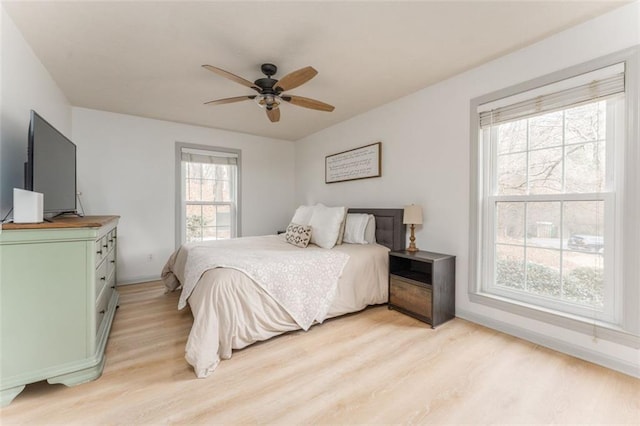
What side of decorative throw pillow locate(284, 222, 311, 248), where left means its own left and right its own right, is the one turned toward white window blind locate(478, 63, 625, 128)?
left

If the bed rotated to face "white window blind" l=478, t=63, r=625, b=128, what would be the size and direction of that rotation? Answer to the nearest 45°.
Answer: approximately 135° to its left

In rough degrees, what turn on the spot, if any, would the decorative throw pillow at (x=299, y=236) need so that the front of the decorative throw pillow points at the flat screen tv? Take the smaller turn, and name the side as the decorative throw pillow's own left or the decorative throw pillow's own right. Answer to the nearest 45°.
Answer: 0° — it already faces it

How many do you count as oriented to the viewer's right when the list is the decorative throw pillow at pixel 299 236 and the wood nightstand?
0

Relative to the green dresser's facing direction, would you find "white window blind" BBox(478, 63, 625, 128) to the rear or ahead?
ahead

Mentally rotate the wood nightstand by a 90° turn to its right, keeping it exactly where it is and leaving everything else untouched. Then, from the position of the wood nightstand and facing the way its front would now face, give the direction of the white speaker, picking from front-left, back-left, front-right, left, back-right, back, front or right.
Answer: left

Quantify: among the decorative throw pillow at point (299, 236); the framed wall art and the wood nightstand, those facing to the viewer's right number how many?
0

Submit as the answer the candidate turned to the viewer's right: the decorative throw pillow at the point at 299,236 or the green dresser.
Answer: the green dresser

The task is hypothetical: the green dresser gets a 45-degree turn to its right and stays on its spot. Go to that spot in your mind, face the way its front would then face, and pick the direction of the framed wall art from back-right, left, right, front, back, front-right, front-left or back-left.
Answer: front-left

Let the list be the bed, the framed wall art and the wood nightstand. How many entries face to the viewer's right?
0

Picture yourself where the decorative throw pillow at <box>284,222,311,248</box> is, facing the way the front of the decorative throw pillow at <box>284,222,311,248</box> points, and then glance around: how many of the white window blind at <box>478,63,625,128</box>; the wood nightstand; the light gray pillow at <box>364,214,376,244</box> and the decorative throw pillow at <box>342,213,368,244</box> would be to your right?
0

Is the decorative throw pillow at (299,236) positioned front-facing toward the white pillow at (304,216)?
no

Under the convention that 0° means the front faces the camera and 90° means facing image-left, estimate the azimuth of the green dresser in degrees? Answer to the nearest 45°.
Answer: approximately 270°

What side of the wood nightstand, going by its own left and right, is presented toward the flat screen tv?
front

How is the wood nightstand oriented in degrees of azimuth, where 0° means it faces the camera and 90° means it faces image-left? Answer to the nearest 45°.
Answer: approximately 45°

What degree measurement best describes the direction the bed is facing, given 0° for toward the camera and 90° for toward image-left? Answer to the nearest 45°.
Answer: approximately 45°

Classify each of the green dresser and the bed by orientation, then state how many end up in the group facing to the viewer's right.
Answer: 1

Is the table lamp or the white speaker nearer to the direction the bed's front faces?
the white speaker
